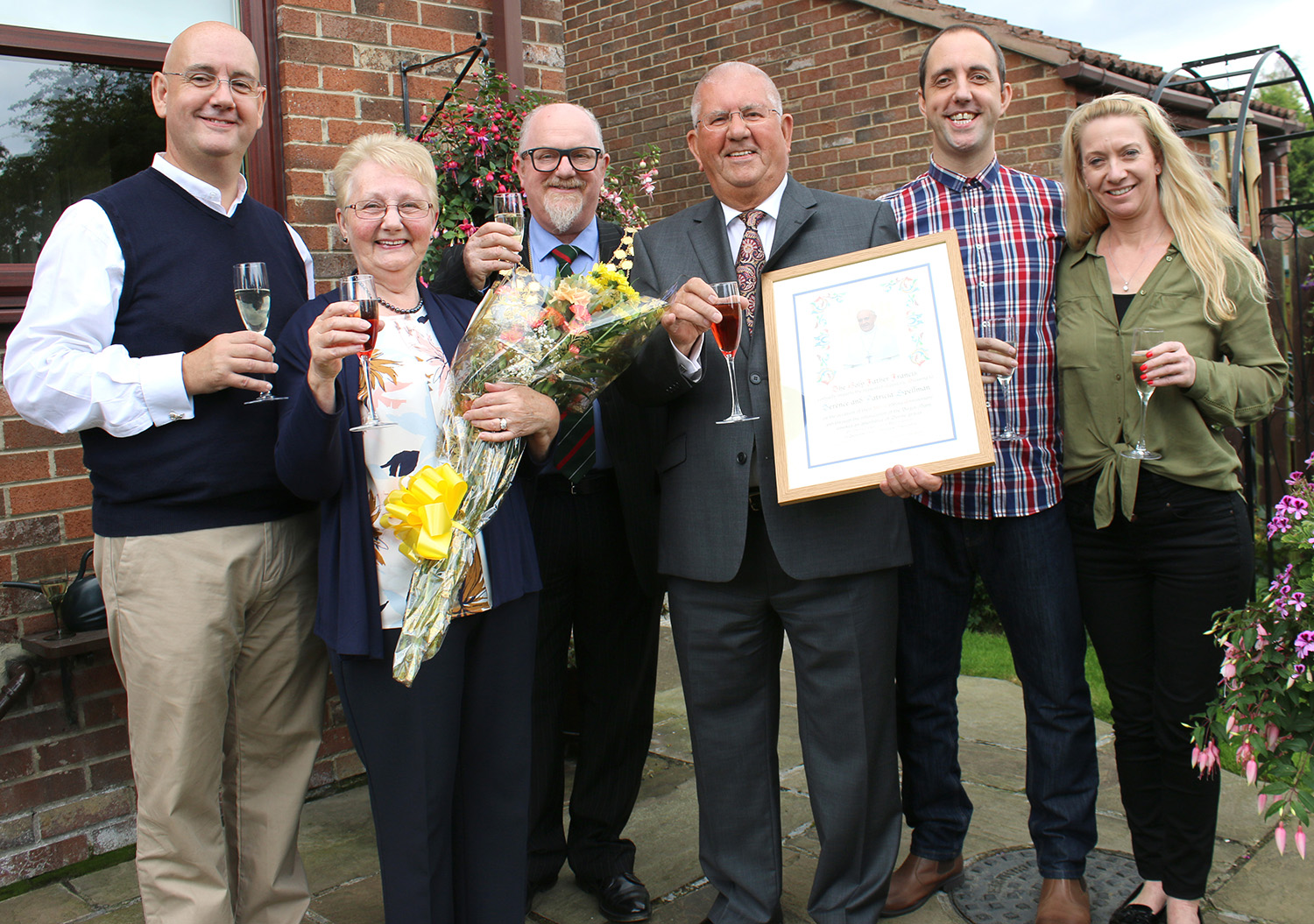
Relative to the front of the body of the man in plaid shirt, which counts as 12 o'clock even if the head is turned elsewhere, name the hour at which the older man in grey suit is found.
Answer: The older man in grey suit is roughly at 2 o'clock from the man in plaid shirt.

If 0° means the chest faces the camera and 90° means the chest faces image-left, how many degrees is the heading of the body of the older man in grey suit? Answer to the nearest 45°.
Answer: approximately 0°

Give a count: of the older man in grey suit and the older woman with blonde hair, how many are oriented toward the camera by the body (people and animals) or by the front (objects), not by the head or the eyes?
2

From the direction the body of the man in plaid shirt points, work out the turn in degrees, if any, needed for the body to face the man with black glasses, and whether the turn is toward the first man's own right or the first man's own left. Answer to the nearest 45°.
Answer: approximately 90° to the first man's own right

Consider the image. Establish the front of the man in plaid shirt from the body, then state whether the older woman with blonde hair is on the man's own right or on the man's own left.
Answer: on the man's own right

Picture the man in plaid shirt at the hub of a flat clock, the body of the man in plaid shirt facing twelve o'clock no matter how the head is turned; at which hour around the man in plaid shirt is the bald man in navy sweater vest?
The bald man in navy sweater vest is roughly at 2 o'clock from the man in plaid shirt.

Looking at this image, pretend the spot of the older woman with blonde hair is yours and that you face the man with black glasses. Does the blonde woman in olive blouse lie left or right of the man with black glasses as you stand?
right

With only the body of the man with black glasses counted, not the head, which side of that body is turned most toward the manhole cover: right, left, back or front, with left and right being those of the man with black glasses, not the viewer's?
left

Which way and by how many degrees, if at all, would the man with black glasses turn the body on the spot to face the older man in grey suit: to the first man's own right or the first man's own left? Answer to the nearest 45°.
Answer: approximately 45° to the first man's own left
